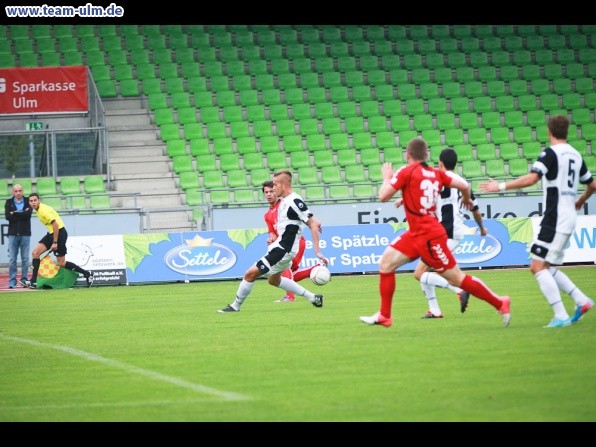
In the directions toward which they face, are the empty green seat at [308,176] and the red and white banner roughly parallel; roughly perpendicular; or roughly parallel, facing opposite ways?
roughly parallel

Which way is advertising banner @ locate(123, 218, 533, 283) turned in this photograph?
toward the camera

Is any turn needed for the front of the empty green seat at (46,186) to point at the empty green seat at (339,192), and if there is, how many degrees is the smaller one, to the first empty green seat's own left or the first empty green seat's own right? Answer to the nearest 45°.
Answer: approximately 90° to the first empty green seat's own left

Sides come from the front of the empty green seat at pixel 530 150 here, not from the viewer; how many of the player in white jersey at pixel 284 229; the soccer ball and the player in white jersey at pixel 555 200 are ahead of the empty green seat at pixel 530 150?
3

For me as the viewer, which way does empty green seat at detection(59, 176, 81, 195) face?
facing the viewer

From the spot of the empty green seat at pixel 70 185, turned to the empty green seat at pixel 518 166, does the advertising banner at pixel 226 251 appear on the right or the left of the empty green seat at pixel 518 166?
right

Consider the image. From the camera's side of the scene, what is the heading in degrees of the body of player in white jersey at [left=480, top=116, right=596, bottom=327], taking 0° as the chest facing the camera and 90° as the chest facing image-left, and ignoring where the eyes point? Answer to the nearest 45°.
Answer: approximately 135°

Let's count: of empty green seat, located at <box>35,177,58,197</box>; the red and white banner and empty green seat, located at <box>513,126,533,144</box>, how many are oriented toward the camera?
3

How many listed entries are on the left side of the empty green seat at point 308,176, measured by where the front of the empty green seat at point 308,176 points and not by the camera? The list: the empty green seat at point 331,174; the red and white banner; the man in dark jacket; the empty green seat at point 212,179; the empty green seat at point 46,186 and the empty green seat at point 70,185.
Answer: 1

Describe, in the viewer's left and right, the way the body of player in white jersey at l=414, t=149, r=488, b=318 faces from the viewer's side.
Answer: facing away from the viewer and to the left of the viewer

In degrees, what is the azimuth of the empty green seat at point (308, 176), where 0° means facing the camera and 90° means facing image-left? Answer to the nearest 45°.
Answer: approximately 0°

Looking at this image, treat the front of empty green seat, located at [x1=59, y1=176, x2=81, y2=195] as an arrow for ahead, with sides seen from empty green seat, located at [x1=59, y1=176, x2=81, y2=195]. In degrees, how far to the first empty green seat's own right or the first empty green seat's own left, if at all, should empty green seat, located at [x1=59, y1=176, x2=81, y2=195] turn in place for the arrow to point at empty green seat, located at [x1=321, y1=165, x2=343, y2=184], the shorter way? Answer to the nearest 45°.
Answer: approximately 90° to the first empty green seat's own left

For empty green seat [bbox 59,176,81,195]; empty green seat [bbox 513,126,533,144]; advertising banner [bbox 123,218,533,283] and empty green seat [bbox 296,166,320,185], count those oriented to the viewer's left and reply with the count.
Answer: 0

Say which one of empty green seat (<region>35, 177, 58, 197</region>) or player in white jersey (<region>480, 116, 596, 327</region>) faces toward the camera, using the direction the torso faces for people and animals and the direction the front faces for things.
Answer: the empty green seat

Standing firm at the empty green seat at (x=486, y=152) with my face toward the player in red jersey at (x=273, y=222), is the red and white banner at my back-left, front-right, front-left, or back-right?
front-right

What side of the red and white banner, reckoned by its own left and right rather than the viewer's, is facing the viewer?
front
